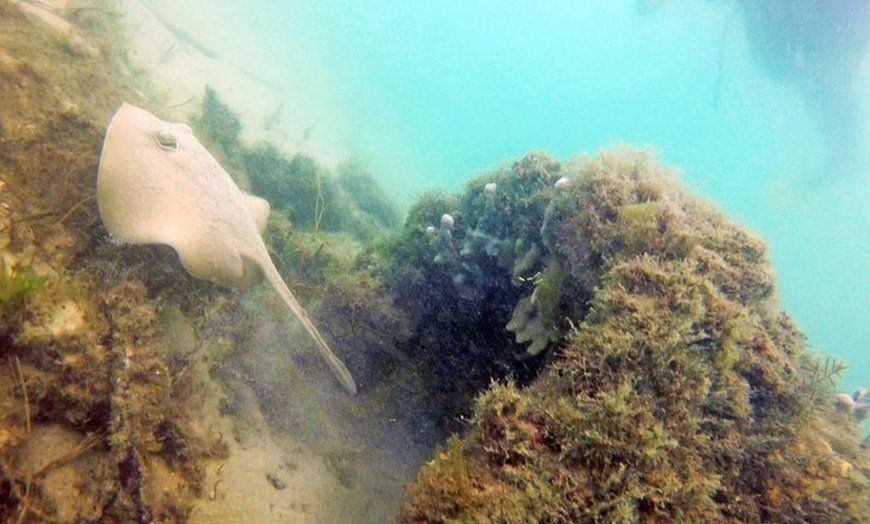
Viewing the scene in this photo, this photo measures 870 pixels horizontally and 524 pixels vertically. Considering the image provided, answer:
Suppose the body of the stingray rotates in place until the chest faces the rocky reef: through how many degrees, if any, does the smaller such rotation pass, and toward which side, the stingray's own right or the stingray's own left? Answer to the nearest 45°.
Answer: approximately 180°

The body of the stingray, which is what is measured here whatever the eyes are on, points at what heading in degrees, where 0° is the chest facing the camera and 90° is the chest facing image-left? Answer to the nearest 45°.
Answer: approximately 135°
